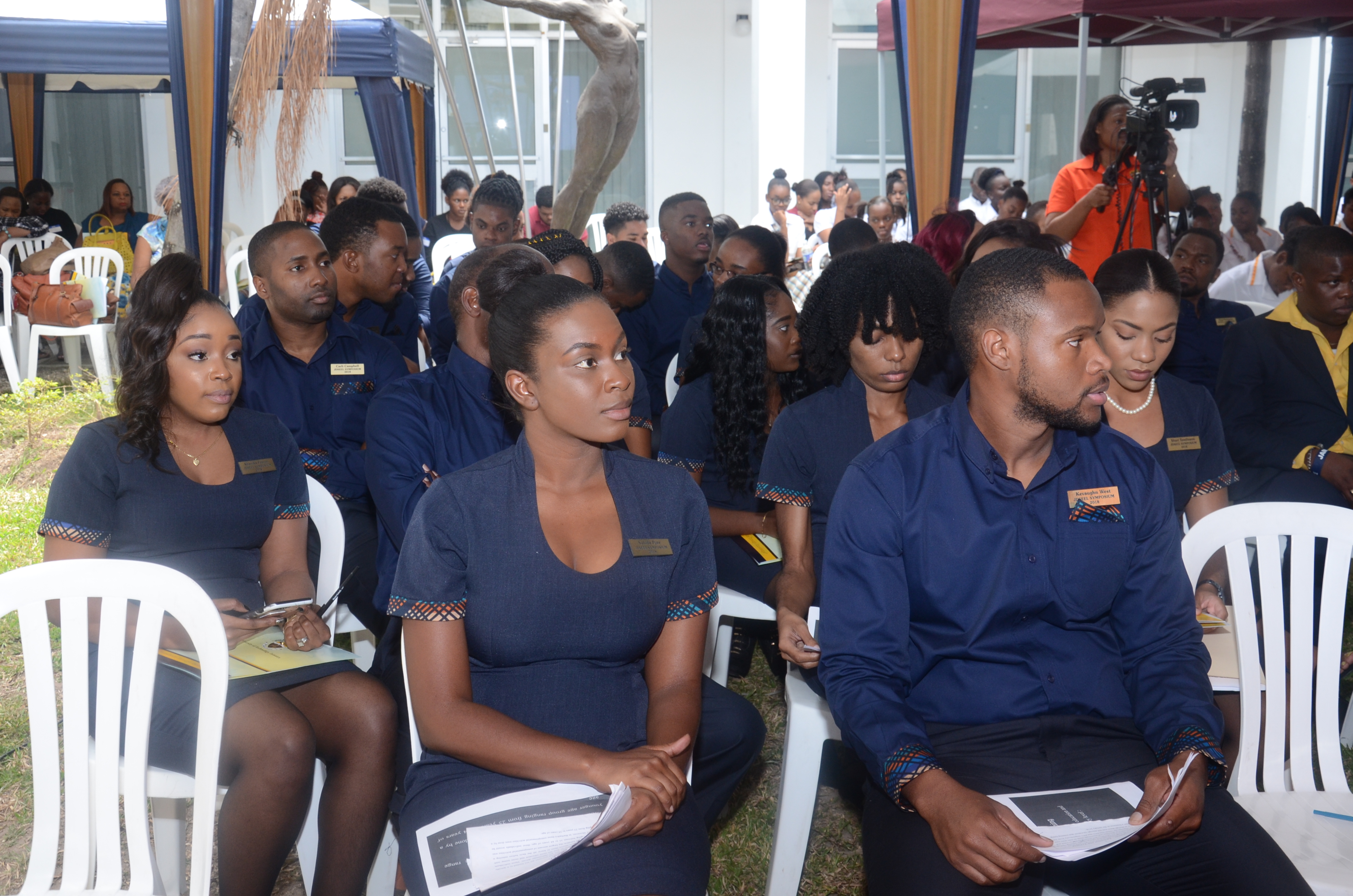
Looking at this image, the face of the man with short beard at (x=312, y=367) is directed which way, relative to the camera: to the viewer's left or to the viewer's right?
to the viewer's right

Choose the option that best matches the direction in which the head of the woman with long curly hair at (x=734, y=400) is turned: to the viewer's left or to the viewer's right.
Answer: to the viewer's right

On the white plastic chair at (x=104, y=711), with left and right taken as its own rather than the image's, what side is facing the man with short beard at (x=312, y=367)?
back

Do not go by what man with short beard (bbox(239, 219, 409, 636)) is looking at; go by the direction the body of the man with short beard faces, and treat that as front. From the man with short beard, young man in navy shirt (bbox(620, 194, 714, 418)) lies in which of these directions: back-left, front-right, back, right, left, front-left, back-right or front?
back-left

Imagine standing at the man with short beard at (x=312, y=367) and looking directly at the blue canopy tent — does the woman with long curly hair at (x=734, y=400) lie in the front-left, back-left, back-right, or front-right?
back-right

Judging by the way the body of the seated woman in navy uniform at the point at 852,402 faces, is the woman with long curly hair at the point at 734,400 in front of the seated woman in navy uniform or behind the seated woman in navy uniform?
behind
